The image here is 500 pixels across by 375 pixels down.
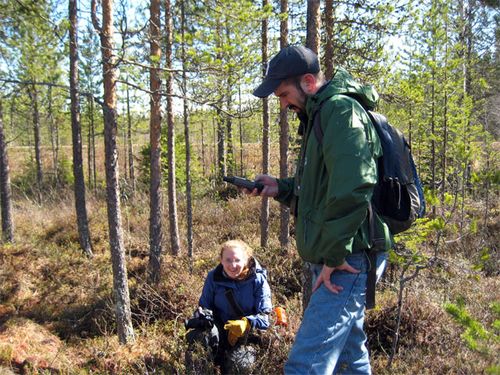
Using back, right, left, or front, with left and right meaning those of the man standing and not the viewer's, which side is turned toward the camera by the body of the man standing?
left
